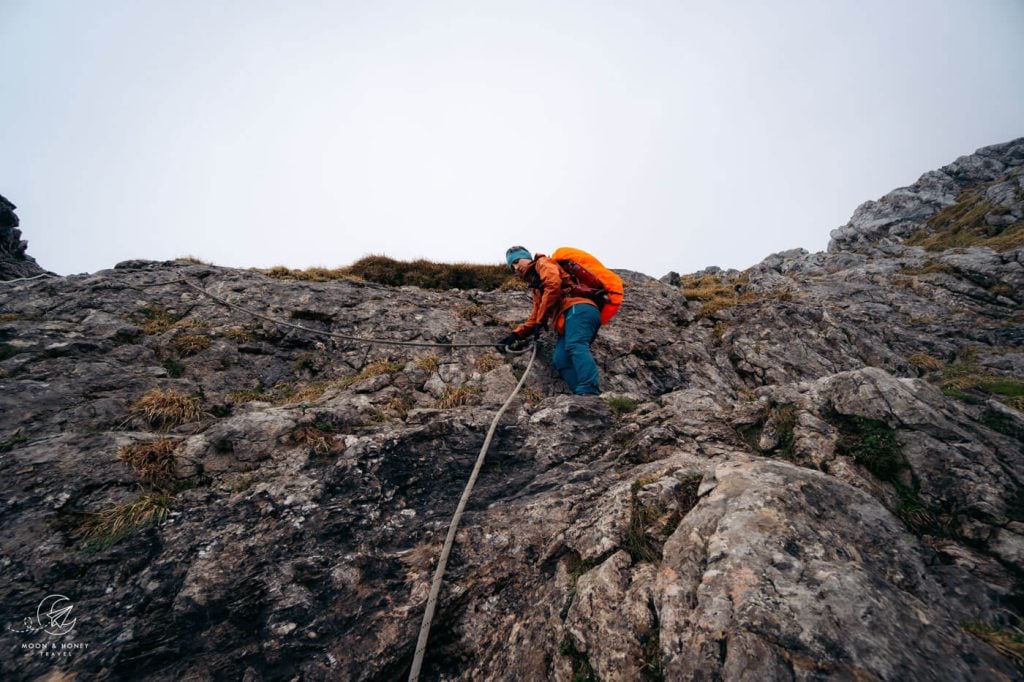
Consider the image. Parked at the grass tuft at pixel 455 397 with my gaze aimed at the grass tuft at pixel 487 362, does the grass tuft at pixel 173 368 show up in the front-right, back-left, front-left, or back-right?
back-left

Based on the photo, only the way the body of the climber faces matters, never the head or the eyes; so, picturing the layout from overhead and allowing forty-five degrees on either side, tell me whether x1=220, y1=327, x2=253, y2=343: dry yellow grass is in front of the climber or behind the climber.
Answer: in front

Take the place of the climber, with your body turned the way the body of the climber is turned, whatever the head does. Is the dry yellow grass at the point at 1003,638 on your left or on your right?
on your left

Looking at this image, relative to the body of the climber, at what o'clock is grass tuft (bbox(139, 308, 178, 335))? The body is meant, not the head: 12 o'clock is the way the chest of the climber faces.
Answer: The grass tuft is roughly at 12 o'clock from the climber.

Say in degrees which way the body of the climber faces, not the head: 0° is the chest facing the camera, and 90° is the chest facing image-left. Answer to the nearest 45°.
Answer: approximately 90°

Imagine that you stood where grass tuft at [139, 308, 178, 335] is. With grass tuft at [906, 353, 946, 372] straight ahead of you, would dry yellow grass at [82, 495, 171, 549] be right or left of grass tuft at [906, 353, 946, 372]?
right

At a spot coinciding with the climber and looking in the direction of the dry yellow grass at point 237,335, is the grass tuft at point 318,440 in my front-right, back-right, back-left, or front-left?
front-left

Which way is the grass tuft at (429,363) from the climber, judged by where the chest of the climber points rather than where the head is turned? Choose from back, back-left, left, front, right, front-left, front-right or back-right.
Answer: front

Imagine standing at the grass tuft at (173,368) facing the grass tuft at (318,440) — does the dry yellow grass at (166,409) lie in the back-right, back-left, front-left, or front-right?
front-right

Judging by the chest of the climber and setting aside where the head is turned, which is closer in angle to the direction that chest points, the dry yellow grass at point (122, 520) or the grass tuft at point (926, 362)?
the dry yellow grass

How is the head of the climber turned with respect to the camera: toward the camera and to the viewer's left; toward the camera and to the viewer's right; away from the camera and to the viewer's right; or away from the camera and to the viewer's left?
toward the camera and to the viewer's left

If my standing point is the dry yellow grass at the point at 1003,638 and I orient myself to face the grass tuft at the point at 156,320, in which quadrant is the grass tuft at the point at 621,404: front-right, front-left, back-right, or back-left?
front-right

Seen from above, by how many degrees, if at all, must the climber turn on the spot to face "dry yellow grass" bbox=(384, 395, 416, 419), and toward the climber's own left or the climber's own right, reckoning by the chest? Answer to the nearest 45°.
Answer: approximately 45° to the climber's own left

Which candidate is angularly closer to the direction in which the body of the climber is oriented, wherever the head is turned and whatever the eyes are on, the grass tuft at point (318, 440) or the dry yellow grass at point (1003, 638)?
the grass tuft
